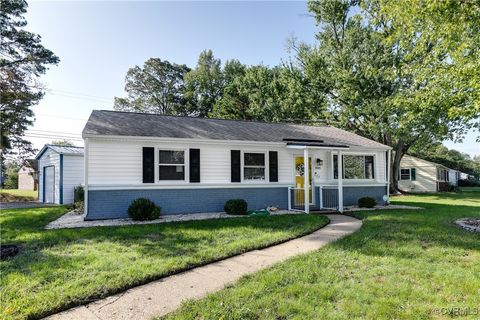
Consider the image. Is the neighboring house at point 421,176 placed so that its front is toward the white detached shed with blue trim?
no

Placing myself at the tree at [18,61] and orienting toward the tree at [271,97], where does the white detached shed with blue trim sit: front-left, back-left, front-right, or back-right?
front-right

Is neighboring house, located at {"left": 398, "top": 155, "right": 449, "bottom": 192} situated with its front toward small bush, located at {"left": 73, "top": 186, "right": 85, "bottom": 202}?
no

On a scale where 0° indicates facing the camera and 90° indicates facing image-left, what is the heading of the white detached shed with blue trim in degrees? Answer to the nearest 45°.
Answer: approximately 45°

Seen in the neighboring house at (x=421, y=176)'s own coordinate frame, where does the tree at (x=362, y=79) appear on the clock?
The tree is roughly at 2 o'clock from the neighboring house.

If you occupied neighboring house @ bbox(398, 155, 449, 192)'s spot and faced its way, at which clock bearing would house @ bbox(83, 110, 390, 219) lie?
The house is roughly at 2 o'clock from the neighboring house.

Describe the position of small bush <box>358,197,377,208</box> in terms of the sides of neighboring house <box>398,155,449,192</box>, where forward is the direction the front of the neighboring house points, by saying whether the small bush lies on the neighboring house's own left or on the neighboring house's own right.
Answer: on the neighboring house's own right

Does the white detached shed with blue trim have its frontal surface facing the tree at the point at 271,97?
no

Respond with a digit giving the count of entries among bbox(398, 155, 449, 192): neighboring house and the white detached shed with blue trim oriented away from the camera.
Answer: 0

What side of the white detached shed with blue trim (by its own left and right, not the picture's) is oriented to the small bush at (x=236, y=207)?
left

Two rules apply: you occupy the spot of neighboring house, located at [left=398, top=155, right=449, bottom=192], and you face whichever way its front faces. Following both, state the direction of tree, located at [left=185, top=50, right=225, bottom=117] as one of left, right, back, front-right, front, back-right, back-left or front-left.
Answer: back-right

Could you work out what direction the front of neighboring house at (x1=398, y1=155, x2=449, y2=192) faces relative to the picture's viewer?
facing the viewer and to the right of the viewer

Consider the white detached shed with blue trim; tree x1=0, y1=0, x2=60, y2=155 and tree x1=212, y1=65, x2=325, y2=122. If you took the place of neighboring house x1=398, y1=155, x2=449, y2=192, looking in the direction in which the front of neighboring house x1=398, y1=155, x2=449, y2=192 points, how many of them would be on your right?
3

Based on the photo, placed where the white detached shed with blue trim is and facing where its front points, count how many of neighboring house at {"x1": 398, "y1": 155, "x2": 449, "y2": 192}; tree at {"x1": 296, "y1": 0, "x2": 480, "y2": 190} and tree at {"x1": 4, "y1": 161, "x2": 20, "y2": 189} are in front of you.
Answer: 0

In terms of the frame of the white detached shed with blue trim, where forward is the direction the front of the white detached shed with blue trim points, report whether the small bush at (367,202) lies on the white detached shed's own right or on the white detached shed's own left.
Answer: on the white detached shed's own left

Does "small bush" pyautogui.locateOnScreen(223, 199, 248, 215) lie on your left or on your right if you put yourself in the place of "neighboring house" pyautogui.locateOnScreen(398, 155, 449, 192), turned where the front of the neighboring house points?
on your right

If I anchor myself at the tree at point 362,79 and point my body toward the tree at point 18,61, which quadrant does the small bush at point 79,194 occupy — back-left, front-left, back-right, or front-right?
front-left
